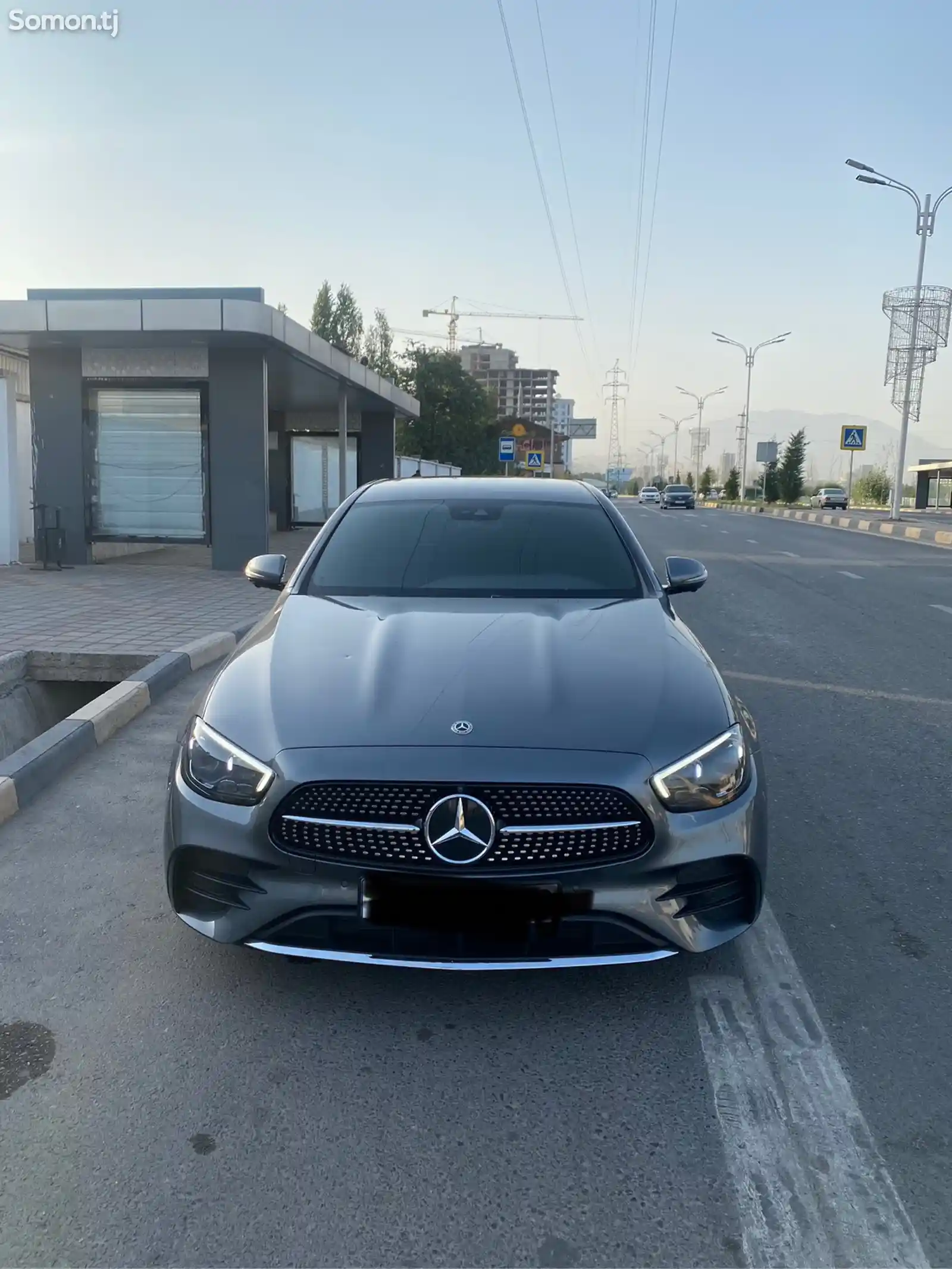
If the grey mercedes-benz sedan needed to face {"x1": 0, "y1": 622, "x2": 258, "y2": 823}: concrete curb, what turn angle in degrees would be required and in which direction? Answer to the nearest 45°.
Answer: approximately 135° to its right

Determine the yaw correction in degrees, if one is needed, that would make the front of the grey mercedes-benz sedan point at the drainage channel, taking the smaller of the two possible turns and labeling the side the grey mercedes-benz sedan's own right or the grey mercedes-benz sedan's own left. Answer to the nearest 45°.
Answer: approximately 135° to the grey mercedes-benz sedan's own right

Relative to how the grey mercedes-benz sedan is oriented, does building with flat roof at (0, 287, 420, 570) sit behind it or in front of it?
behind

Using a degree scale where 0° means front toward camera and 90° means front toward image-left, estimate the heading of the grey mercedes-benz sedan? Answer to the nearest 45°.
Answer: approximately 0°
